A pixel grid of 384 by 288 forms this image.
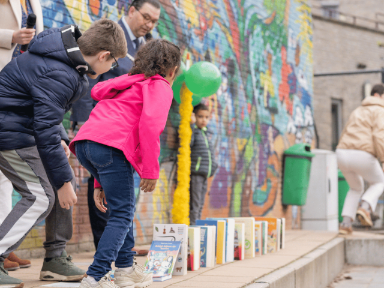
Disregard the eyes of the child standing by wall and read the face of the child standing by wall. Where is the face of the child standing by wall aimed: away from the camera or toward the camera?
toward the camera

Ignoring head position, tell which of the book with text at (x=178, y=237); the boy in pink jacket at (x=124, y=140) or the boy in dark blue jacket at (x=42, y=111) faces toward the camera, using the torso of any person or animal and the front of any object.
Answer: the book with text

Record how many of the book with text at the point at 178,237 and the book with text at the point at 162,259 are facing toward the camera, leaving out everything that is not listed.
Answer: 2

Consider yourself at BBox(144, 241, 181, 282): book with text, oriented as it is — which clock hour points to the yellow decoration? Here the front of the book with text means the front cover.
The yellow decoration is roughly at 6 o'clock from the book with text.

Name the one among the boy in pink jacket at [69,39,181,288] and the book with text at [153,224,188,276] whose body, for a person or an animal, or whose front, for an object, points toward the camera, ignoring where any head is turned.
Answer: the book with text

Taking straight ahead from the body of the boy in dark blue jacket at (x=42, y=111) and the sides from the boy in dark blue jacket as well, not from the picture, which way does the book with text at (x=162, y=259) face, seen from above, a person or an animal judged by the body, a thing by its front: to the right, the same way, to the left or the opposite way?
to the right

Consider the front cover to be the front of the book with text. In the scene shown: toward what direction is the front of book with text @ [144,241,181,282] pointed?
toward the camera

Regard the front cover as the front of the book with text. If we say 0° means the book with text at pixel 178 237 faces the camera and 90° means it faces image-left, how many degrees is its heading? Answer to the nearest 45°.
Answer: approximately 0°

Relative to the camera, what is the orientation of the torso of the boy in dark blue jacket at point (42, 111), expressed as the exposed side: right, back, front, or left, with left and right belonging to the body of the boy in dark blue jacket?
right

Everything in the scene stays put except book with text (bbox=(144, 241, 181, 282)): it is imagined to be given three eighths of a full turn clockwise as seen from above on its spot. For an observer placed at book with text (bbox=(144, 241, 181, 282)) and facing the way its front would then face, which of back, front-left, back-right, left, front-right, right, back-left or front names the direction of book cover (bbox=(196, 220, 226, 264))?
right

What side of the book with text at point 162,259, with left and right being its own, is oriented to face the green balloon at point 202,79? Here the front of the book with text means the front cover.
back

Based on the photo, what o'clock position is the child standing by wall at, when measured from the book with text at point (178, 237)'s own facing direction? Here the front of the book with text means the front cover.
The child standing by wall is roughly at 6 o'clock from the book with text.

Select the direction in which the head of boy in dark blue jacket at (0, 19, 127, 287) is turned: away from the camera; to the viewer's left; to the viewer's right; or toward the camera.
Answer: to the viewer's right

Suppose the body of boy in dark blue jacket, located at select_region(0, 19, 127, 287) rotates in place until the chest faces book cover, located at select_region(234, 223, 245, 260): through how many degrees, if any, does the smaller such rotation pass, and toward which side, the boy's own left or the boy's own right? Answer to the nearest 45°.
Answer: approximately 45° to the boy's own left

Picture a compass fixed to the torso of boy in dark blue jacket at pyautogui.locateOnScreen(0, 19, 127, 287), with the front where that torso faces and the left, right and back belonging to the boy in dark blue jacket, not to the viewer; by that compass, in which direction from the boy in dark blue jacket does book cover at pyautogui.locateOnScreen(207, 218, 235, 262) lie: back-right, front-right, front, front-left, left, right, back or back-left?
front-left

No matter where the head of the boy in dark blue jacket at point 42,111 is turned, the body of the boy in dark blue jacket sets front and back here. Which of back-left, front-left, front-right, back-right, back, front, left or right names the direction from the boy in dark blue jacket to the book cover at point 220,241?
front-left
